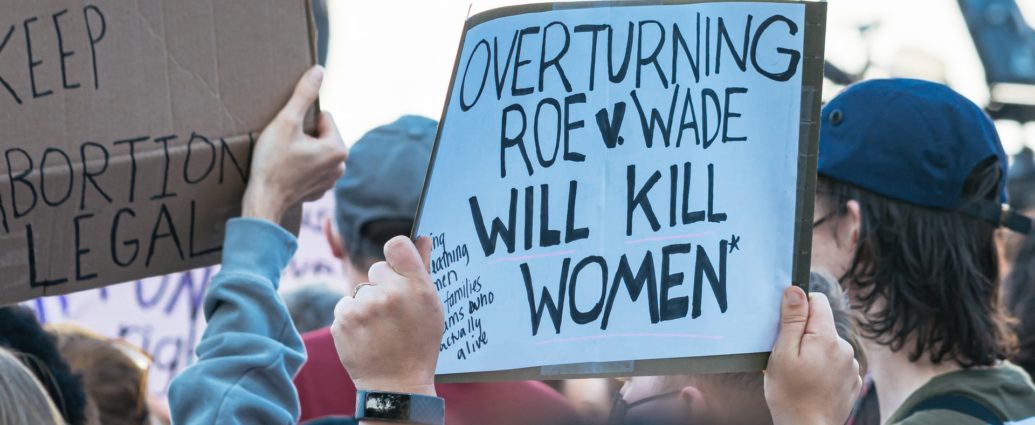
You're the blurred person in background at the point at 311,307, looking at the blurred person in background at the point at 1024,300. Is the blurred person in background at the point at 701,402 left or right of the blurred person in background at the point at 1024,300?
right

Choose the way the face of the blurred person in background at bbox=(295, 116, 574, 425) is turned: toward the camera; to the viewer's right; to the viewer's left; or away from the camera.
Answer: away from the camera

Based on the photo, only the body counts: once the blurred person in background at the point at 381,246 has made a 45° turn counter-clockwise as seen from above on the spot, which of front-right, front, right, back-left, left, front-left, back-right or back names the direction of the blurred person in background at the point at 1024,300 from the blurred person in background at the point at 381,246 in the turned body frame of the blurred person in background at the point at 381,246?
back-right

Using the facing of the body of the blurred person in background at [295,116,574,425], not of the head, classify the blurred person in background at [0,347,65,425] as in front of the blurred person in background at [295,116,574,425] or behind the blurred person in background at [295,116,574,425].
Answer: behind

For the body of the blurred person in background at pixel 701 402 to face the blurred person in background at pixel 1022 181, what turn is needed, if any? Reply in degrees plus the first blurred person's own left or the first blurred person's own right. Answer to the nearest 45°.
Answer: approximately 90° to the first blurred person's own right

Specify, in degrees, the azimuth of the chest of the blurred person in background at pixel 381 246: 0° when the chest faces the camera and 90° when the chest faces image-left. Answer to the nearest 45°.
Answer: approximately 180°

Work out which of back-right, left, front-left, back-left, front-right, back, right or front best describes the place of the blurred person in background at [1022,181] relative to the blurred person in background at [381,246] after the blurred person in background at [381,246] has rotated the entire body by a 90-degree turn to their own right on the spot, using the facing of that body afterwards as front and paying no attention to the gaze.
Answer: front-left

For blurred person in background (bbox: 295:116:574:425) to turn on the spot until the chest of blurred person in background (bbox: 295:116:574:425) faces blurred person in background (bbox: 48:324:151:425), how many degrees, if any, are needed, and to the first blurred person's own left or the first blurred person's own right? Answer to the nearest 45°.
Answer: approximately 90° to the first blurred person's own left
